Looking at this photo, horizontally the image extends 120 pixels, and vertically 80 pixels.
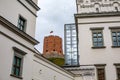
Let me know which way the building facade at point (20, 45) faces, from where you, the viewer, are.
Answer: facing the viewer and to the right of the viewer
